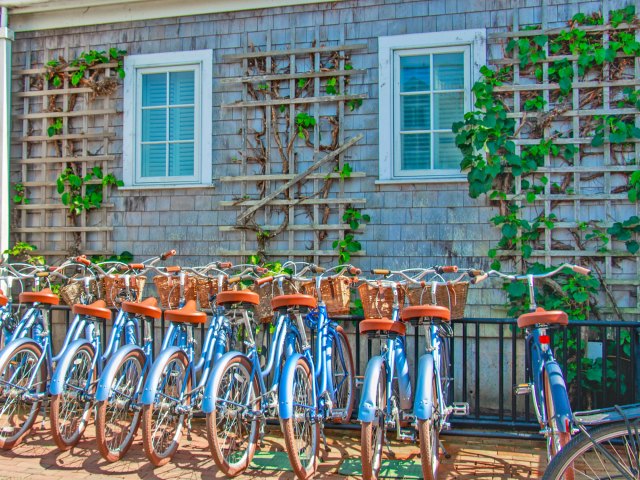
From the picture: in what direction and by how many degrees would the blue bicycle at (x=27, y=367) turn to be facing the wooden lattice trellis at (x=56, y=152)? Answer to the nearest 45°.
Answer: approximately 45° to its left

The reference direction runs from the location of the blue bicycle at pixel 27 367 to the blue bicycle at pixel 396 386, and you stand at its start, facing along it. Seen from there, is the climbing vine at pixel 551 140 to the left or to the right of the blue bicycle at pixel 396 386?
left

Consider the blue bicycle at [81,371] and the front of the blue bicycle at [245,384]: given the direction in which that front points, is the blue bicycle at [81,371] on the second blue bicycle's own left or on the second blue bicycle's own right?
on the second blue bicycle's own left

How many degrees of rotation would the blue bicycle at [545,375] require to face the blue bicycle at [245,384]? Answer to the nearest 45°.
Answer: approximately 90° to its left

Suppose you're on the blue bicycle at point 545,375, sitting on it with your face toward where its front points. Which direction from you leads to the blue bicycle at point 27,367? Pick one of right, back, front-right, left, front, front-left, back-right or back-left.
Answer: left

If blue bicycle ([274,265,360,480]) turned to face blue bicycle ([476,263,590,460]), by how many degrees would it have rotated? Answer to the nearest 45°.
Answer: approximately 45° to its right

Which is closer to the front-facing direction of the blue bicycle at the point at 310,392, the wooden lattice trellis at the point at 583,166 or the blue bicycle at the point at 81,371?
the wooden lattice trellis

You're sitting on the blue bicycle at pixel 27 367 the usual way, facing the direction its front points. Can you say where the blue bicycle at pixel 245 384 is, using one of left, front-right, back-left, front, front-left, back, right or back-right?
right

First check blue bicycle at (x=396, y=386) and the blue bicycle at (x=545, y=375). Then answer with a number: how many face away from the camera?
2

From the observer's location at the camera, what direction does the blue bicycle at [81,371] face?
facing away from the viewer and to the right of the viewer

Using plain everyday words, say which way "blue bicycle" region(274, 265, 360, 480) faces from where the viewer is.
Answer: facing away from the viewer and to the right of the viewer

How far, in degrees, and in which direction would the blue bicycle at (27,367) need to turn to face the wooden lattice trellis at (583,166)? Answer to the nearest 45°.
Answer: approximately 45° to its right

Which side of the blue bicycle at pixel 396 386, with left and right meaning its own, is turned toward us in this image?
back

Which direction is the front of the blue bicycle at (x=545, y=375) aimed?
away from the camera
